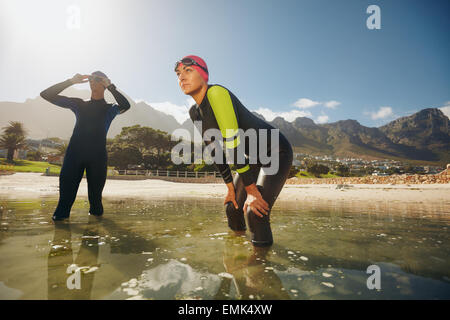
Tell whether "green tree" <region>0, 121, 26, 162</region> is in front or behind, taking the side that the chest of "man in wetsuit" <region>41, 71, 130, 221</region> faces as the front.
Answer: behind

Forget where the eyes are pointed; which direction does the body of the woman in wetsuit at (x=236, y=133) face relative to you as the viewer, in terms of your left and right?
facing the viewer and to the left of the viewer

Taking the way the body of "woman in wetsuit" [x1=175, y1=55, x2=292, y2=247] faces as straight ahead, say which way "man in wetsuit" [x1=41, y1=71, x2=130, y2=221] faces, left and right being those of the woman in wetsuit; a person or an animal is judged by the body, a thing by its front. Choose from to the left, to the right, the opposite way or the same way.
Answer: to the left

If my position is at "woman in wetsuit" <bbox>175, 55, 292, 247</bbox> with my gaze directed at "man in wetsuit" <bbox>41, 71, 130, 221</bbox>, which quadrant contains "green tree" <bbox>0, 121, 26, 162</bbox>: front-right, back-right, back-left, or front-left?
front-right

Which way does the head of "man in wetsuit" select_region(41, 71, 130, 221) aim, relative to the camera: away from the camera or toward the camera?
toward the camera

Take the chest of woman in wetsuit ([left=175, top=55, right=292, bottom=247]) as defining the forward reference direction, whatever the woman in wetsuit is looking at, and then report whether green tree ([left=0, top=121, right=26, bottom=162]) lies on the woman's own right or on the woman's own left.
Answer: on the woman's own right

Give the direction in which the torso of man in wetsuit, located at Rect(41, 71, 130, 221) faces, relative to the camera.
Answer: toward the camera

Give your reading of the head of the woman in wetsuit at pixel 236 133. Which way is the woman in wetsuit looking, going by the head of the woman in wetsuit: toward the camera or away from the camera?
toward the camera

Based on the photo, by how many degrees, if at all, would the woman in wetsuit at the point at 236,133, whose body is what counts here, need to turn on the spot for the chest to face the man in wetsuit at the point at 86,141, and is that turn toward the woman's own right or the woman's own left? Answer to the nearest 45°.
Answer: approximately 90° to the woman's own right

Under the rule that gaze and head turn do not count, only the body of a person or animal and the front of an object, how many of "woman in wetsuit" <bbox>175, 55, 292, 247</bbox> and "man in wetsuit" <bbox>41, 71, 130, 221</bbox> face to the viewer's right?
0

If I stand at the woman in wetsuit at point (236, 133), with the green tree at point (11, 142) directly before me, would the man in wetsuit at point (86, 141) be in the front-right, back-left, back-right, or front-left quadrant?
front-left
